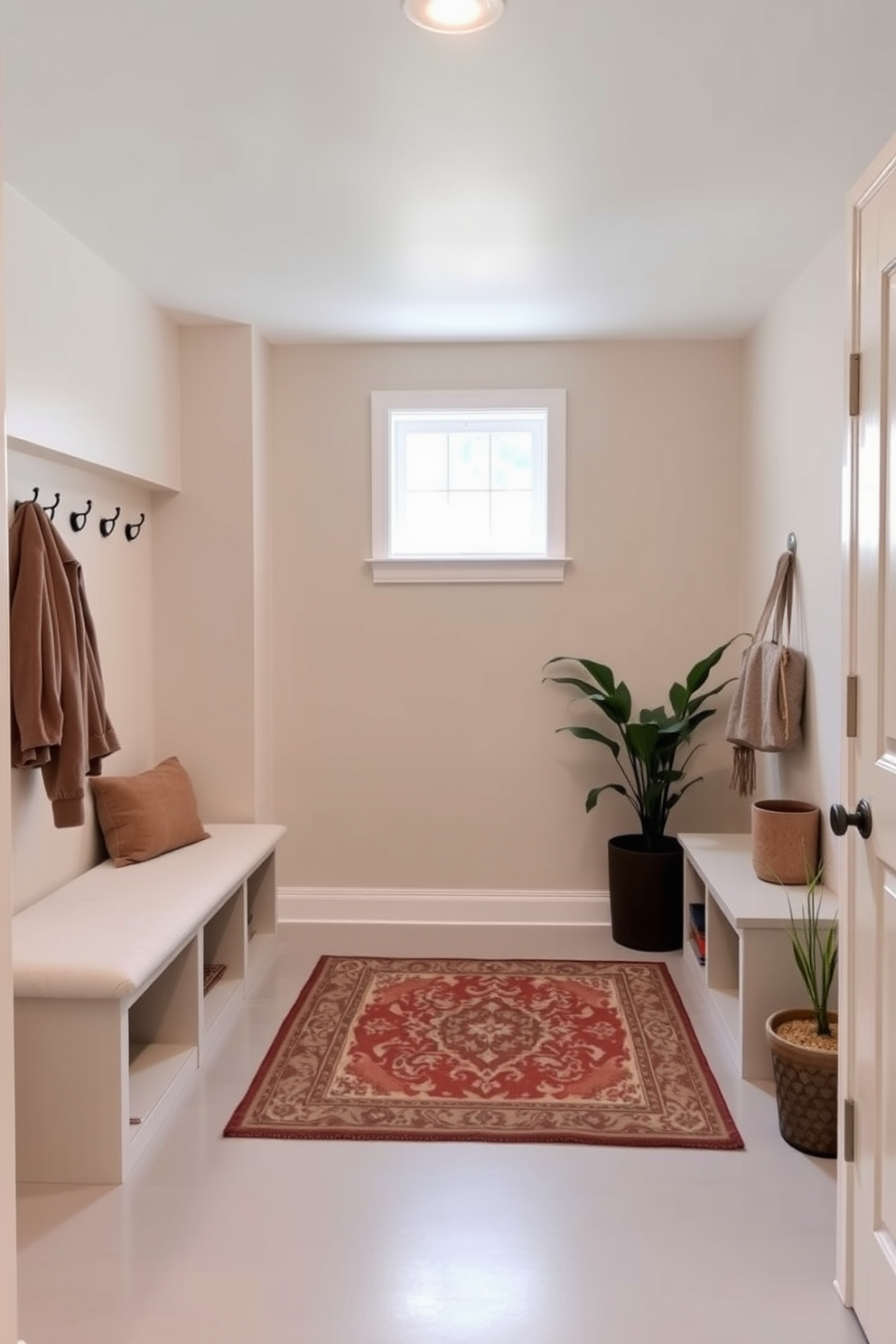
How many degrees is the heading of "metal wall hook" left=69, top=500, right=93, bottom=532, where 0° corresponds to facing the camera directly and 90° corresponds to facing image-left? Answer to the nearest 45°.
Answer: approximately 270°

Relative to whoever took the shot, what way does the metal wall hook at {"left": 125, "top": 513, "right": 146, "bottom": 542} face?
facing to the right of the viewer

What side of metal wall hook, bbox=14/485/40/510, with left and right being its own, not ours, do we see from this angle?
right

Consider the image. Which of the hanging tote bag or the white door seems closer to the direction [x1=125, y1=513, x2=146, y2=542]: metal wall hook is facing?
the hanging tote bag

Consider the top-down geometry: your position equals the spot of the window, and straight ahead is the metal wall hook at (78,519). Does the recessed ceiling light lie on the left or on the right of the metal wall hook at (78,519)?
left

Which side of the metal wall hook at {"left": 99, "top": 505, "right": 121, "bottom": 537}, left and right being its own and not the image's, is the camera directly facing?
right

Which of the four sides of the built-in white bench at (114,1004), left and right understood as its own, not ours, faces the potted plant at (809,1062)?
front

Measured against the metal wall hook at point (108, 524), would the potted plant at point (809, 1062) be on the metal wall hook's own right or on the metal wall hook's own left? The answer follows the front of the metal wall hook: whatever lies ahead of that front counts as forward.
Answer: on the metal wall hook's own right

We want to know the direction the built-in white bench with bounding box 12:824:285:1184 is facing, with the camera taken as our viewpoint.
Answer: facing to the right of the viewer

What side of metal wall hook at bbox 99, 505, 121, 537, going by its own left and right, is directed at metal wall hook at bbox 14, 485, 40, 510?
right
